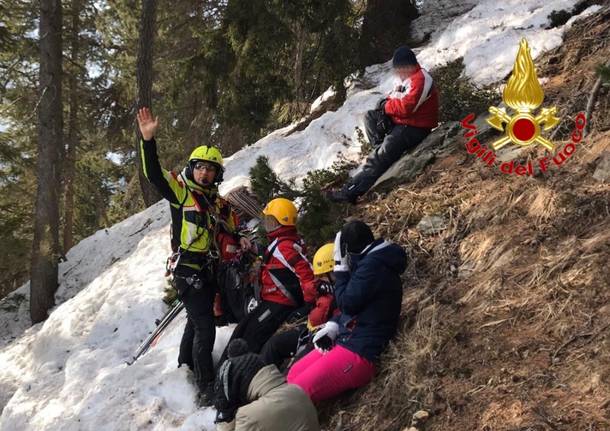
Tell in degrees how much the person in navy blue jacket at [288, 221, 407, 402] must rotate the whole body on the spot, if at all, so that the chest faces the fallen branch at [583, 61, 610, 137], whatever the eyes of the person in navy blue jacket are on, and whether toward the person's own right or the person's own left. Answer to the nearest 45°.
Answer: approximately 180°

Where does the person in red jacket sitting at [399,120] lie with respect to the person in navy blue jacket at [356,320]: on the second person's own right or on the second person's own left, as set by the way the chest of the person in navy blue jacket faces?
on the second person's own right

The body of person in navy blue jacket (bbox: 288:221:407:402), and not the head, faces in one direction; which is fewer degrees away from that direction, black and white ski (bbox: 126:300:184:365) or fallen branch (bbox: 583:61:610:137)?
the black and white ski

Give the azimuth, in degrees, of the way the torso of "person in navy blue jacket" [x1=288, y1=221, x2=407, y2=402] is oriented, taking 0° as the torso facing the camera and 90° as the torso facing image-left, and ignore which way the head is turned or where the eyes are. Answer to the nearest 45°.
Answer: approximately 90°

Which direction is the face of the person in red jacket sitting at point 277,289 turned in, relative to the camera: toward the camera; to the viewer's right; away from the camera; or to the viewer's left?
to the viewer's left

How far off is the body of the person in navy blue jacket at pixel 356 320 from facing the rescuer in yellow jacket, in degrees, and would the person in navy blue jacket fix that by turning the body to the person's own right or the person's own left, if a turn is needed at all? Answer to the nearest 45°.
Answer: approximately 45° to the person's own right

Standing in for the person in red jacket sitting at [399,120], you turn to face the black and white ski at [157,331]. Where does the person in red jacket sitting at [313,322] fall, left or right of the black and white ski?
left

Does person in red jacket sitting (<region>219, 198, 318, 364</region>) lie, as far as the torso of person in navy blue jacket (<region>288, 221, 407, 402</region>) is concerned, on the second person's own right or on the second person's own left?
on the second person's own right

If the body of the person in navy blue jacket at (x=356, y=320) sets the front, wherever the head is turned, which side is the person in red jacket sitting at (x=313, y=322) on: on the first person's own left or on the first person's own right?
on the first person's own right

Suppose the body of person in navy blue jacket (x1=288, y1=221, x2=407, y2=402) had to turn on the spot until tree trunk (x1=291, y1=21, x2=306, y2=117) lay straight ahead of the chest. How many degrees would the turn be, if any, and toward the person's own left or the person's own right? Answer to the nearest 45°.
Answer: approximately 90° to the person's own right
